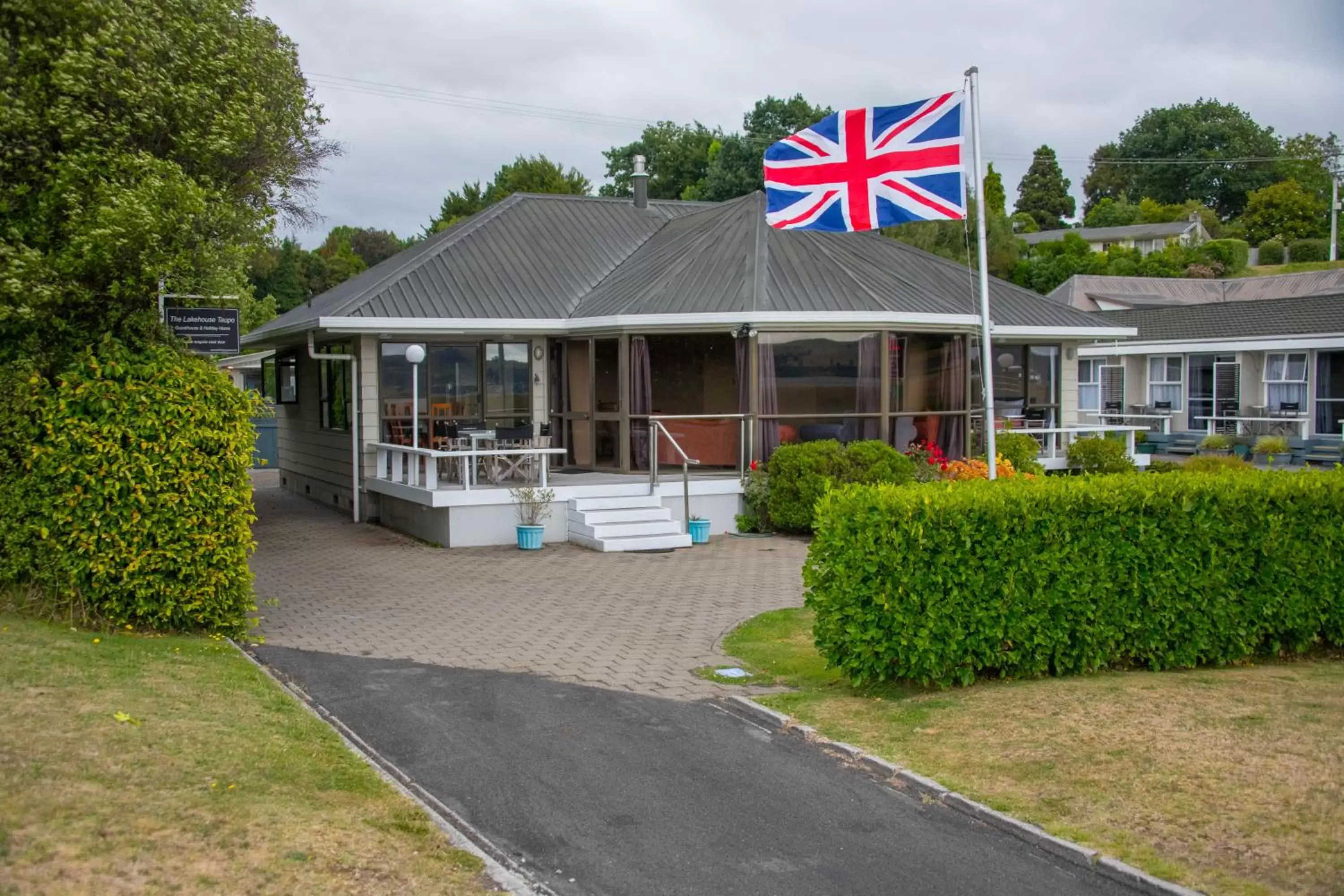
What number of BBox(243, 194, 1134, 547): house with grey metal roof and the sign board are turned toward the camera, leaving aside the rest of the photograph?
2

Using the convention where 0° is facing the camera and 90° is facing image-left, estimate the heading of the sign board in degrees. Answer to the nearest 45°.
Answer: approximately 0°

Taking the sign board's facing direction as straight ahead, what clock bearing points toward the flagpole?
The flagpole is roughly at 10 o'clock from the sign board.

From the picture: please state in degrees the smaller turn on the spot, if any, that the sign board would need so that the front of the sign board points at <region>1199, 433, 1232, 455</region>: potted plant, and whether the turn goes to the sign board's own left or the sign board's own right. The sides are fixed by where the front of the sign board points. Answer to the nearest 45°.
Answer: approximately 135° to the sign board's own left

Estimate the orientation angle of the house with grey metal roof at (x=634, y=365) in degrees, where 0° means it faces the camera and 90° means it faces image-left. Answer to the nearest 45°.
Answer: approximately 0°

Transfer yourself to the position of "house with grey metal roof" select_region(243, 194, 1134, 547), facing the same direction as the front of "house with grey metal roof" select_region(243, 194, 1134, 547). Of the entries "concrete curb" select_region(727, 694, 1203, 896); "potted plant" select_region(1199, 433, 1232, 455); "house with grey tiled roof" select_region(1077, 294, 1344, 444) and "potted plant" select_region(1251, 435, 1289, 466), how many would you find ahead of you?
1

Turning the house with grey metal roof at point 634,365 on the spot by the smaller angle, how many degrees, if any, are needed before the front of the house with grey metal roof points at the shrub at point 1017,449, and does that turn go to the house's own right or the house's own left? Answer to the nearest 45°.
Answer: approximately 90° to the house's own left

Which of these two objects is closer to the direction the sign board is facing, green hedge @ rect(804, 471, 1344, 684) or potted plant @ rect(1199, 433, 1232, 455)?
the green hedge

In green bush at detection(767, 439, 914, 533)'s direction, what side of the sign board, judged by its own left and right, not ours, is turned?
left

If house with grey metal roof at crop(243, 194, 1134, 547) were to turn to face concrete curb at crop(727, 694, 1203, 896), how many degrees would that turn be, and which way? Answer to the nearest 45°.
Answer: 0° — it already faces it

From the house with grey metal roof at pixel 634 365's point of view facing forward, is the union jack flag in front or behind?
in front
